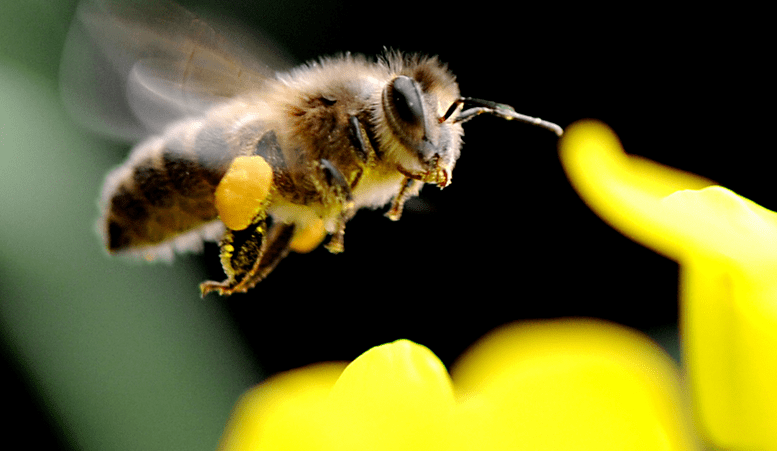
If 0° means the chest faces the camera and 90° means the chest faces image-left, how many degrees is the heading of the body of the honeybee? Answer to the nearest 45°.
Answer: approximately 270°
